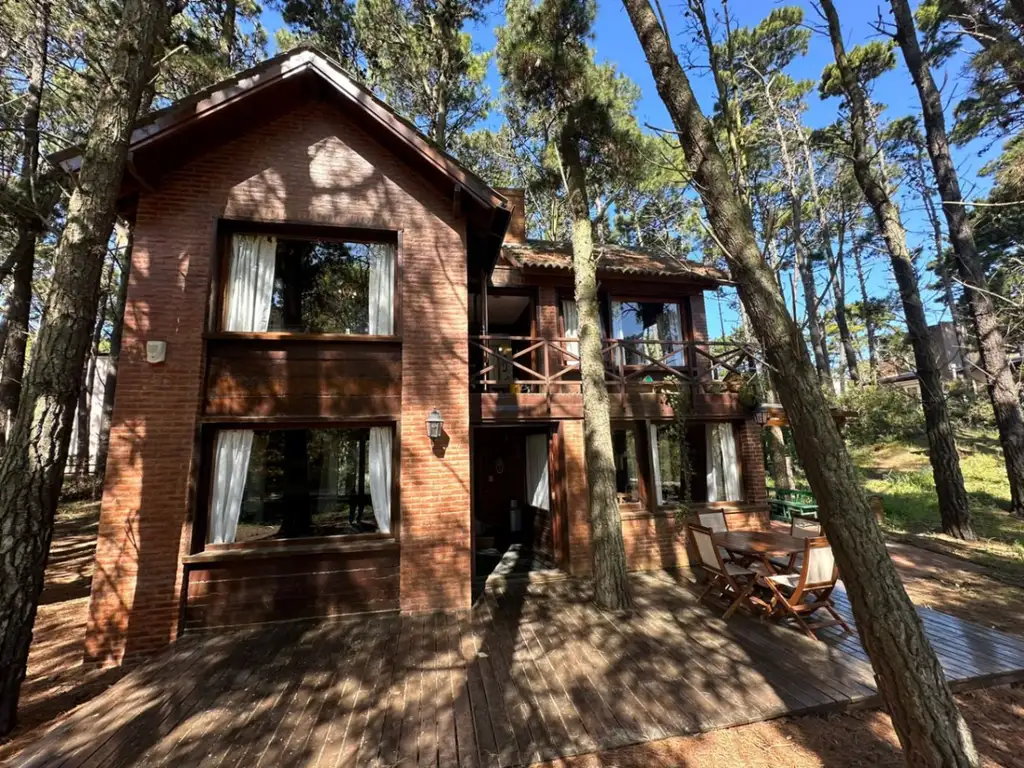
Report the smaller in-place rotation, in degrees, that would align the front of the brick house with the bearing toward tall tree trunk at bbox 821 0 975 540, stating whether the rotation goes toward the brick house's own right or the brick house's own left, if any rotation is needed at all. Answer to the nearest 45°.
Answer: approximately 90° to the brick house's own left

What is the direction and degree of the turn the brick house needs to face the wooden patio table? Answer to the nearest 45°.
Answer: approximately 90° to its left

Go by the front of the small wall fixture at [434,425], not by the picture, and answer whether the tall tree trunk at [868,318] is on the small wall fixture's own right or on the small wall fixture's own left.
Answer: on the small wall fixture's own left

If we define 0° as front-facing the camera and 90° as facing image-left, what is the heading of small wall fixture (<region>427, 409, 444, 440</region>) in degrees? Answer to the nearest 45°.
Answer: approximately 0°

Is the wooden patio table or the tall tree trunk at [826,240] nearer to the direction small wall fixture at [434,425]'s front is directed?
the wooden patio table

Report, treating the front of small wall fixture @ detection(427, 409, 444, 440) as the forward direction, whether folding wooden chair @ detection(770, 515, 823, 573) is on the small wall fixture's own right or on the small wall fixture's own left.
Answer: on the small wall fixture's own left

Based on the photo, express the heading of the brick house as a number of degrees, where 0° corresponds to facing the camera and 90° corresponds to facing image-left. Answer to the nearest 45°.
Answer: approximately 0°

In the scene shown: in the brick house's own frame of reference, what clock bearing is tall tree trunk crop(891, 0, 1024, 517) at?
The tall tree trunk is roughly at 9 o'clock from the brick house.

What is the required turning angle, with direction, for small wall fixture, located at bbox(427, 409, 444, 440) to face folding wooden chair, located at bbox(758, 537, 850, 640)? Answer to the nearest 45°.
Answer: approximately 90° to its left

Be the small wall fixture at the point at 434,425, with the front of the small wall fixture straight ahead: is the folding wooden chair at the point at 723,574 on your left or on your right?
on your left

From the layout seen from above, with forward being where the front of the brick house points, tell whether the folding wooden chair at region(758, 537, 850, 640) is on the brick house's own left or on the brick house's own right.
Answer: on the brick house's own left
